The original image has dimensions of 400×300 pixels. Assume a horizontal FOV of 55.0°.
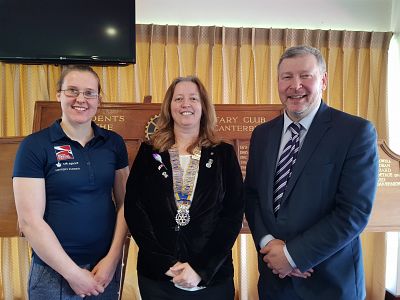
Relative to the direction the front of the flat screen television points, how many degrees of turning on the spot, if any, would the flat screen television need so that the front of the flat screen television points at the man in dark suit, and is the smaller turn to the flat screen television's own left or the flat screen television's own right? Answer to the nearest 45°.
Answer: approximately 45° to the flat screen television's own left

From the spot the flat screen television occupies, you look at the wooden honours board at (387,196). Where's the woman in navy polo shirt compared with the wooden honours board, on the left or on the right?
right

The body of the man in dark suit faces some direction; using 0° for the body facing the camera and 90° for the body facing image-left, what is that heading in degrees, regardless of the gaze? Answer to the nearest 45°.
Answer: approximately 45°

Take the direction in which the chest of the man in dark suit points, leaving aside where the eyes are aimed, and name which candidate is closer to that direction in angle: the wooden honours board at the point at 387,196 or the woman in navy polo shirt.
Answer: the woman in navy polo shirt

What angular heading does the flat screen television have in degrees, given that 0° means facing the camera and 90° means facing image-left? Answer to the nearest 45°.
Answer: approximately 0°

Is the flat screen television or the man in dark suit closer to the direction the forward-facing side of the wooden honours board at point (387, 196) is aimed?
the man in dark suit

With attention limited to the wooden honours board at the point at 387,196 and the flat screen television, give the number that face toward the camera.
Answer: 2

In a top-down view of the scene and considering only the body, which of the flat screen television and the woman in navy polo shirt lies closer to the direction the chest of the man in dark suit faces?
the woman in navy polo shirt

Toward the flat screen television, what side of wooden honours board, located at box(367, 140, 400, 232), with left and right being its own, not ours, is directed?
right

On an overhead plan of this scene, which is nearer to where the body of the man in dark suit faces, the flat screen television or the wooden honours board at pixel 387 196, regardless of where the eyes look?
the flat screen television

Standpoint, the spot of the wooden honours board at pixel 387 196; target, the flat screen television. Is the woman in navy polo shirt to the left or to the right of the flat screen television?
left
